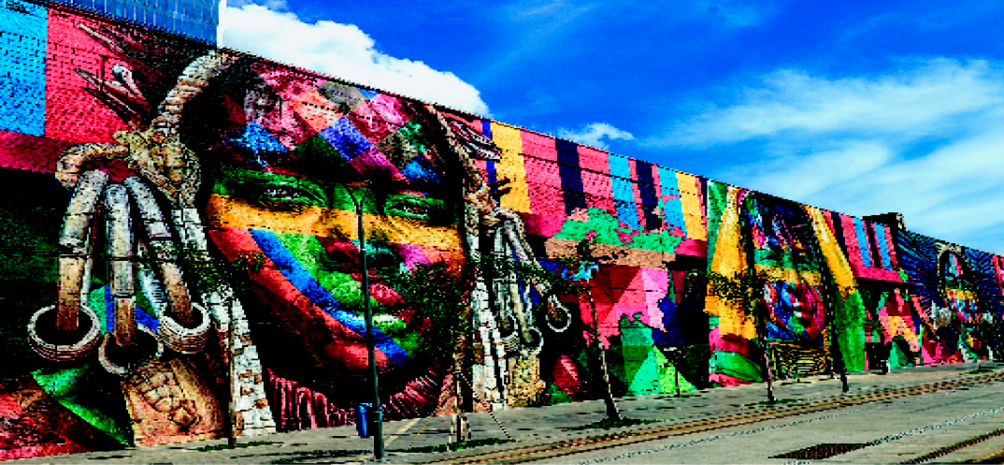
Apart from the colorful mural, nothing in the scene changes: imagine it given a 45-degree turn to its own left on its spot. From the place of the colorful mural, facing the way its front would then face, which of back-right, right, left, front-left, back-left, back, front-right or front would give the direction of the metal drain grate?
front-right

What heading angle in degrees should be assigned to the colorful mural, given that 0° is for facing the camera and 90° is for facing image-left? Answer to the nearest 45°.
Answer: approximately 315°
